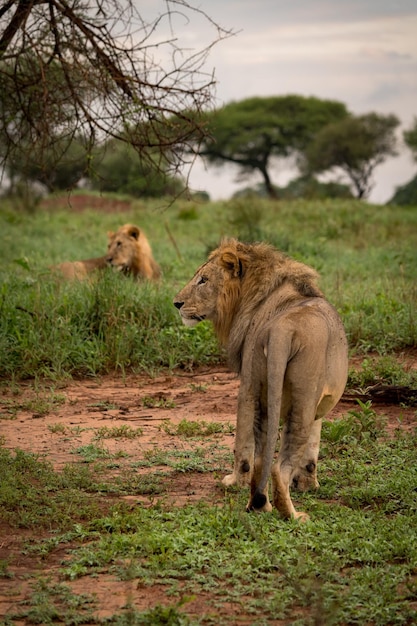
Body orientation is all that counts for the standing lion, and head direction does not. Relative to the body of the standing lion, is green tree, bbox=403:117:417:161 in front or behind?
in front

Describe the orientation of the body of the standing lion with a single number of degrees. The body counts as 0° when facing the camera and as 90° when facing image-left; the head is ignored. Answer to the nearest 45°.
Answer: approximately 180°

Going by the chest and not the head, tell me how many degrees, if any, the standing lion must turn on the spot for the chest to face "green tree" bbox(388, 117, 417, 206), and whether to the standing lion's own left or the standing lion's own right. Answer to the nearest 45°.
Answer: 0° — it already faces it

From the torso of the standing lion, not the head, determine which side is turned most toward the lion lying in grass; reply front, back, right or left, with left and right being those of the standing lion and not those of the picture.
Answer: front

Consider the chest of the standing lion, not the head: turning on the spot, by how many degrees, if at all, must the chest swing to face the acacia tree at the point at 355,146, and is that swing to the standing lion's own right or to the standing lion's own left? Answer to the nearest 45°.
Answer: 0° — it already faces it

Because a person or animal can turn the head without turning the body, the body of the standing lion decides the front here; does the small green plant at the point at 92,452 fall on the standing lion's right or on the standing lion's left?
on the standing lion's left

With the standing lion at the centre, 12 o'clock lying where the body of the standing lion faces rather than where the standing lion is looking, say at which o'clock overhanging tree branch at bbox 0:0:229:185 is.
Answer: The overhanging tree branch is roughly at 11 o'clock from the standing lion.

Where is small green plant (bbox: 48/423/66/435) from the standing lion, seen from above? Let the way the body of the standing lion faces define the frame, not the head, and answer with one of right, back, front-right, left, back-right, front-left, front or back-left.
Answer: front-left

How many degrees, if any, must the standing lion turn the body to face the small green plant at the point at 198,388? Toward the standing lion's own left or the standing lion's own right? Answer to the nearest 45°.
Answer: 0° — it already faces it

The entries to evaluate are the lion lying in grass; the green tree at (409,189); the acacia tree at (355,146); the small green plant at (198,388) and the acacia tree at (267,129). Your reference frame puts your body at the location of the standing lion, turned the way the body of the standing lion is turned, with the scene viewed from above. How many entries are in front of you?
5

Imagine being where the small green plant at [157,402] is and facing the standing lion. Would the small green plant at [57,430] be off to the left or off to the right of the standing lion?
right
